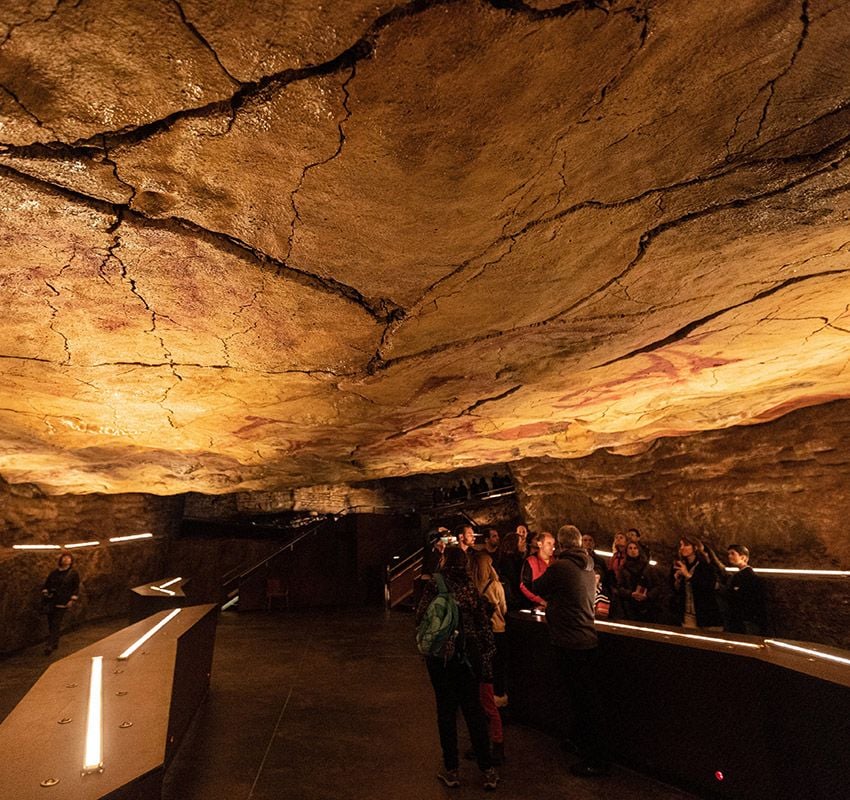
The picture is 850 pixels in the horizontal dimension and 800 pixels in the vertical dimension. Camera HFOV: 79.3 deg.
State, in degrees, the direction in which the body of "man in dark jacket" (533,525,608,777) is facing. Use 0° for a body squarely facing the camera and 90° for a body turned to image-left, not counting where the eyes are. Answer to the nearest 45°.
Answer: approximately 135°

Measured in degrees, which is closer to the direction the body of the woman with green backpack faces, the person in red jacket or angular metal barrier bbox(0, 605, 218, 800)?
the person in red jacket

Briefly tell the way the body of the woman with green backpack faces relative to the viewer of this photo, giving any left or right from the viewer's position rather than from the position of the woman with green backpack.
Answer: facing away from the viewer

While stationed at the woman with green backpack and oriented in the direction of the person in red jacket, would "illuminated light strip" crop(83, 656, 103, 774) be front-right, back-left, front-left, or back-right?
back-left

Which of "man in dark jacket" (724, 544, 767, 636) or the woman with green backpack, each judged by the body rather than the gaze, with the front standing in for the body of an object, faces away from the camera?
the woman with green backpack

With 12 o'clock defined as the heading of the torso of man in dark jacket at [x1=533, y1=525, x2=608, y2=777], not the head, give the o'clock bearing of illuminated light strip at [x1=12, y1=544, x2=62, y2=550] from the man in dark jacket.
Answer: The illuminated light strip is roughly at 11 o'clock from the man in dark jacket.

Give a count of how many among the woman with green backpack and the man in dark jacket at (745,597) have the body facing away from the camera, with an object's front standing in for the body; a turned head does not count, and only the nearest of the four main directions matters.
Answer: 1

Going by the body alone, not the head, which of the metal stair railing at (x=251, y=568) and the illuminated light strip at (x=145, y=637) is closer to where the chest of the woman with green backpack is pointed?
the metal stair railing

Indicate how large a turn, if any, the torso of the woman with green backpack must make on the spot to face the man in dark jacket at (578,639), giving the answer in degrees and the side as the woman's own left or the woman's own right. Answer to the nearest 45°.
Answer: approximately 90° to the woman's own right

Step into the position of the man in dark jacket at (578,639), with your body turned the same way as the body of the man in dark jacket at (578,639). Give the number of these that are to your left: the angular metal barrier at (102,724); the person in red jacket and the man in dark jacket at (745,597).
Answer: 1

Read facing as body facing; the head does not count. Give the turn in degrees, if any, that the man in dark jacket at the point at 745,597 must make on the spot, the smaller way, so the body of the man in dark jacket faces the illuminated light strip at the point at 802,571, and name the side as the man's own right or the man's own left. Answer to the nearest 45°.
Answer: approximately 180°

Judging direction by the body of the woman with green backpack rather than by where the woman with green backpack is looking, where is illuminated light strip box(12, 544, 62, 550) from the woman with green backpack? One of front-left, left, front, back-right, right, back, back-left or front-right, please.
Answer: front-left

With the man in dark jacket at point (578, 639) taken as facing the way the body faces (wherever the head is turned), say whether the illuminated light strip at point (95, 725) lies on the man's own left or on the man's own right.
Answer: on the man's own left

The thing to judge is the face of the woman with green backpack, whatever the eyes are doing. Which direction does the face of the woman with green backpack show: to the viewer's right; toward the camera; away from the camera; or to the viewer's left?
away from the camera

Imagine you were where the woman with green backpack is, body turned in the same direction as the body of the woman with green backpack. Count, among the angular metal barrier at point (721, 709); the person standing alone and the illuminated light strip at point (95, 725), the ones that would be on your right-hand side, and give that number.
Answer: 1

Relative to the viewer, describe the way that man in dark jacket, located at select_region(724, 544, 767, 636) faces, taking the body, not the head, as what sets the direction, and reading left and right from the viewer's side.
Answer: facing the viewer and to the left of the viewer

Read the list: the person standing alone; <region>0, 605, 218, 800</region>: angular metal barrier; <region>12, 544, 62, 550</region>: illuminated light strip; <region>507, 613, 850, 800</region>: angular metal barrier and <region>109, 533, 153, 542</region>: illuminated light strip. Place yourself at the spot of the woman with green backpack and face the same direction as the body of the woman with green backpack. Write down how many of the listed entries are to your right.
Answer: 1
